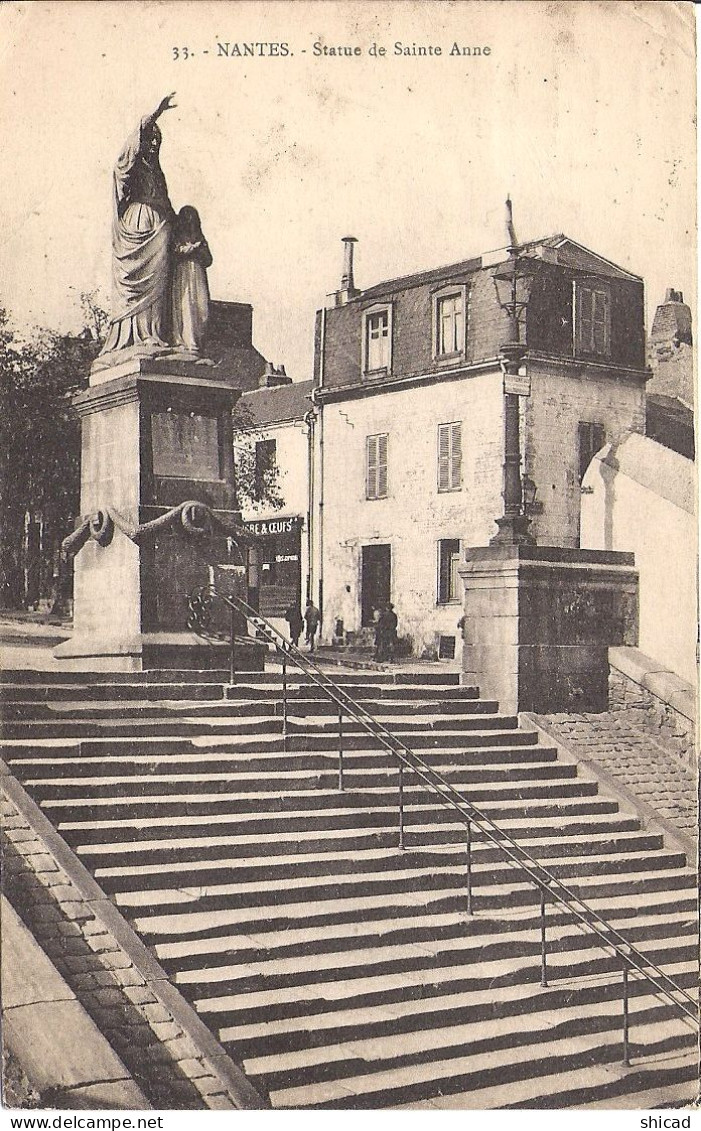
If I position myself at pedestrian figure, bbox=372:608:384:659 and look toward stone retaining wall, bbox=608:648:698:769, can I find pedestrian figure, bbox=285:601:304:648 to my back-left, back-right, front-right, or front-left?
back-right

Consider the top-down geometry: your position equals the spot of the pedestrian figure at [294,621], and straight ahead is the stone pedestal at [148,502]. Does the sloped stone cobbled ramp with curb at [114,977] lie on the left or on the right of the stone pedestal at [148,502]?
left
